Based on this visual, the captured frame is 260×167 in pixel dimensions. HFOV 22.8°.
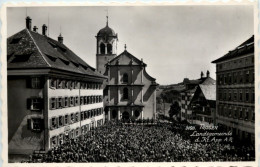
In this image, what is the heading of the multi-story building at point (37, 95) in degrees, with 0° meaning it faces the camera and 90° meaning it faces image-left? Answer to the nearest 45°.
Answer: approximately 315°

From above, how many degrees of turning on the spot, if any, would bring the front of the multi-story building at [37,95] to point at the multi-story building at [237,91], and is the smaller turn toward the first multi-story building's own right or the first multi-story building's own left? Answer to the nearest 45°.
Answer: approximately 45° to the first multi-story building's own left

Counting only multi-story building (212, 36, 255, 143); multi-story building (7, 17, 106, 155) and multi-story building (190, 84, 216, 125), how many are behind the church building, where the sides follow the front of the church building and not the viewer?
0

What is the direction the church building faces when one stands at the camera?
facing the viewer

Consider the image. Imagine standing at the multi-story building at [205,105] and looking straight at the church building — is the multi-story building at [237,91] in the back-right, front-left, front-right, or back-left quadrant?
back-left

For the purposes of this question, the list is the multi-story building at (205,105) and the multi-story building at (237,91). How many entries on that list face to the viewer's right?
0

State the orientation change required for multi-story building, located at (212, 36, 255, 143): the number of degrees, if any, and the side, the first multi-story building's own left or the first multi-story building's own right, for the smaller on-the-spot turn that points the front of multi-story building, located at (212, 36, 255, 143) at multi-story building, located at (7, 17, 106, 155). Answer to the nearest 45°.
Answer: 0° — it already faces it

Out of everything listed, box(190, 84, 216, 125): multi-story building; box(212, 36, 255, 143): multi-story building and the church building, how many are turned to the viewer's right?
0

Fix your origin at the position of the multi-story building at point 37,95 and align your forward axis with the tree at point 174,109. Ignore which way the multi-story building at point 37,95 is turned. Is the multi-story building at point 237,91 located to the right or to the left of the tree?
right
